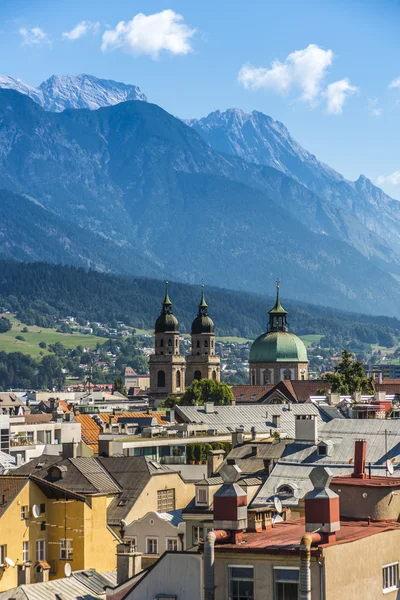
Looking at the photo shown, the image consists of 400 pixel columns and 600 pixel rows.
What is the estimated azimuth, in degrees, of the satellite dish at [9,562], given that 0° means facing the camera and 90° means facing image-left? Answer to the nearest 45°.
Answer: approximately 315°
